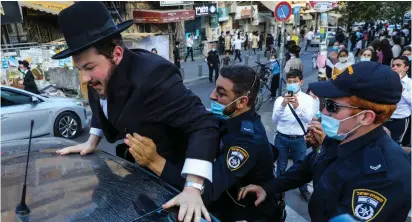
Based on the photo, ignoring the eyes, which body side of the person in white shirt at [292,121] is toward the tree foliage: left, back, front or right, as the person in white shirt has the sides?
back

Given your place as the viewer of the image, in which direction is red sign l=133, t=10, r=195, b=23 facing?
facing the viewer

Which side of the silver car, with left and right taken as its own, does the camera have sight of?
right

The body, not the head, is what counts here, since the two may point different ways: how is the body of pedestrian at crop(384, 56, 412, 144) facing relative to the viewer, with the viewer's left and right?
facing the viewer and to the left of the viewer

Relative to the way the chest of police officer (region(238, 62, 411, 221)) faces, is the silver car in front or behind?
in front

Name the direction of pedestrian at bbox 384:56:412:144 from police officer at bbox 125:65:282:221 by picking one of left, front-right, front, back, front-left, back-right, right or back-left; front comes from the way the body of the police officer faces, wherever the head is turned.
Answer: back-right

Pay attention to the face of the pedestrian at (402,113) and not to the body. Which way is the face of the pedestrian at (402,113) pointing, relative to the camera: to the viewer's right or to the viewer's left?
to the viewer's left

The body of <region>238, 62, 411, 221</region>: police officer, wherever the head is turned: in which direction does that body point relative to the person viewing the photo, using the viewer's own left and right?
facing to the left of the viewer

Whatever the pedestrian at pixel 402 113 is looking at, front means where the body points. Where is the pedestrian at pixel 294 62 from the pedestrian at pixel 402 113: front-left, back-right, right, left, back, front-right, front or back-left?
right

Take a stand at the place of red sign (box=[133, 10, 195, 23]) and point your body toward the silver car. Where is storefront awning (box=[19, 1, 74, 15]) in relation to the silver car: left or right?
right

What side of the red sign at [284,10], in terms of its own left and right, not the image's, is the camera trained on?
front

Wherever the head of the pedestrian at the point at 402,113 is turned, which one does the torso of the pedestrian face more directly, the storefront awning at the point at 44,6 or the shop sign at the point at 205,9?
the storefront awning

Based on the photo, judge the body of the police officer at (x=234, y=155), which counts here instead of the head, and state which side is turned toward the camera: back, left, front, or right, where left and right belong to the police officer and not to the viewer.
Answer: left

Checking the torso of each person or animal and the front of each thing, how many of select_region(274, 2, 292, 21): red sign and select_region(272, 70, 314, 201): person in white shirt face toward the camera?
2

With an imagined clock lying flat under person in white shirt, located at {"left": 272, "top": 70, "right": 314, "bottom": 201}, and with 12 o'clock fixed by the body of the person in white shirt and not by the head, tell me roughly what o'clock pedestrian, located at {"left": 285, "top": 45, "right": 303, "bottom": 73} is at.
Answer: The pedestrian is roughly at 6 o'clock from the person in white shirt.

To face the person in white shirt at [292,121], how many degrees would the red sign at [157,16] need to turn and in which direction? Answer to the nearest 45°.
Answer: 0° — it already faces them

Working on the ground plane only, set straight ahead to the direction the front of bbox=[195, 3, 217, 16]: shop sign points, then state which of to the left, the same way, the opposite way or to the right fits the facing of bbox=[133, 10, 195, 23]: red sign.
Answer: the same way
